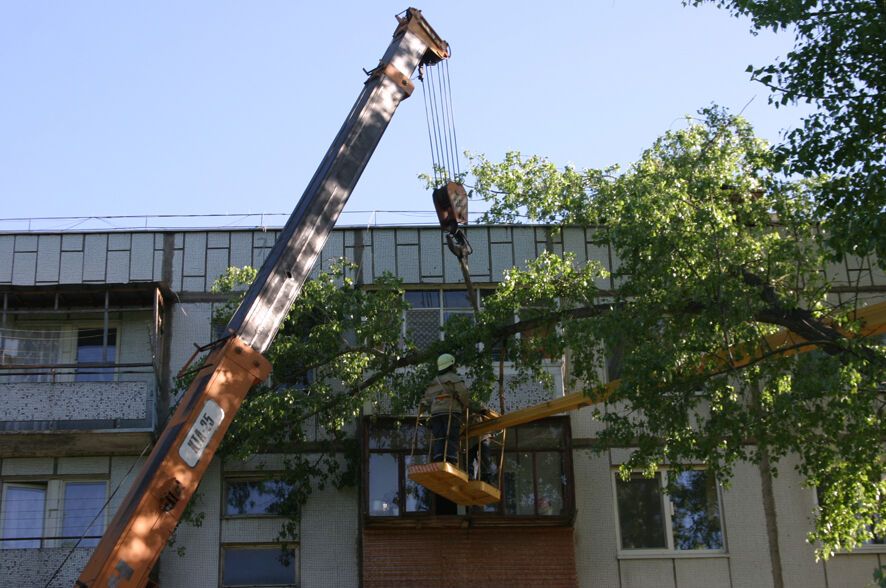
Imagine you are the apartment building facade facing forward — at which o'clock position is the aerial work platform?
The aerial work platform is roughly at 11 o'clock from the apartment building facade.

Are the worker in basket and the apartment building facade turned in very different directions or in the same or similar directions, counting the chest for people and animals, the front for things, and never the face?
very different directions

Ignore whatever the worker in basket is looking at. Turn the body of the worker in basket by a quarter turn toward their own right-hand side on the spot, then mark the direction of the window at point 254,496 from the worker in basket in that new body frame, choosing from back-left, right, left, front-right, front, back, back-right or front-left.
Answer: back-left

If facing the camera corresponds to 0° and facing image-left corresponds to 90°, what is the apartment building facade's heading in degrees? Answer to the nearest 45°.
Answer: approximately 0°

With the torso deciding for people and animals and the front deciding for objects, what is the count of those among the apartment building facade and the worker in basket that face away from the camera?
1

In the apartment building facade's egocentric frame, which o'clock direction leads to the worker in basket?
The worker in basket is roughly at 11 o'clock from the apartment building facade.

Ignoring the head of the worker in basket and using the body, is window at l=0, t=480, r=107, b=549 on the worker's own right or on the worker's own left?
on the worker's own left

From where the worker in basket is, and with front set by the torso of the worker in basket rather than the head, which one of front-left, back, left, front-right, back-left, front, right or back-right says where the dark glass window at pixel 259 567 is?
front-left

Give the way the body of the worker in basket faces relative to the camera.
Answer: away from the camera
